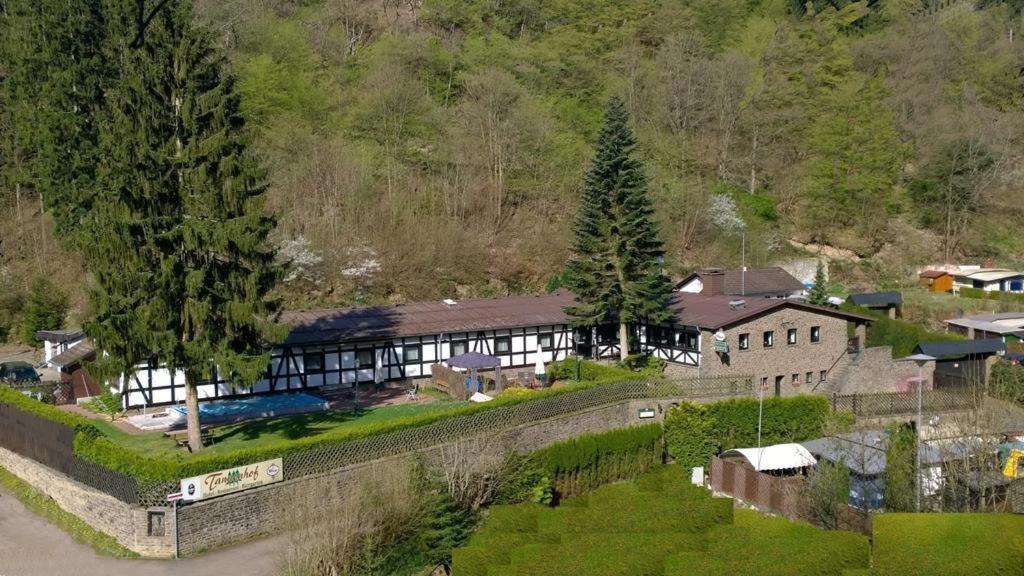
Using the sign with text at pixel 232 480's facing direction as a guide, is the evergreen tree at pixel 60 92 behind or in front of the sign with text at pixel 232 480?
behind

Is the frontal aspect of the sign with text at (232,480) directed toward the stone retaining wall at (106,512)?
no

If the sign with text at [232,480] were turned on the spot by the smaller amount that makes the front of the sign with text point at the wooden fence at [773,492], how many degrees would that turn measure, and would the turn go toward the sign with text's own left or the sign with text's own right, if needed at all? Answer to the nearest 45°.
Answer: approximately 90° to the sign with text's own left

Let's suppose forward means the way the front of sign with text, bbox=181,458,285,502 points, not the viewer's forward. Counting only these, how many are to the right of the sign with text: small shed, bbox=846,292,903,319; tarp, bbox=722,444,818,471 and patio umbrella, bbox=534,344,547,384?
0

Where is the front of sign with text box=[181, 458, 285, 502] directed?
toward the camera

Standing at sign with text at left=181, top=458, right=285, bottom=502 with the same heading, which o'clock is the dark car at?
The dark car is roughly at 5 o'clock from the sign with text.

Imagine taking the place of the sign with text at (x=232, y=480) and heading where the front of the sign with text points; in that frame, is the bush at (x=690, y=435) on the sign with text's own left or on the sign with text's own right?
on the sign with text's own left

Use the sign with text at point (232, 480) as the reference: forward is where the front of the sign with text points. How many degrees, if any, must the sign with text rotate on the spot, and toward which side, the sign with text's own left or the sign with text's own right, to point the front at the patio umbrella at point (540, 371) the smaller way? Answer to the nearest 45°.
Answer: approximately 135° to the sign with text's own left

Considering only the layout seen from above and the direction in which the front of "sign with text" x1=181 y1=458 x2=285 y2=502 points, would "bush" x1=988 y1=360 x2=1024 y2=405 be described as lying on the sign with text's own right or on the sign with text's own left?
on the sign with text's own left

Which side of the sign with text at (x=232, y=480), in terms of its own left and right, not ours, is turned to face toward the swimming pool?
back

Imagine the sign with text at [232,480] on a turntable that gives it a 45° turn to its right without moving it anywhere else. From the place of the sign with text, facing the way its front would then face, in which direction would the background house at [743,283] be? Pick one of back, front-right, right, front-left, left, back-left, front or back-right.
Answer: back

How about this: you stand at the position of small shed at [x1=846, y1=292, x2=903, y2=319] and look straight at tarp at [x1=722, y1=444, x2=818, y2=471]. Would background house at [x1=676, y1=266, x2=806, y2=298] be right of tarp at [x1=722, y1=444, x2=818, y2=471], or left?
right

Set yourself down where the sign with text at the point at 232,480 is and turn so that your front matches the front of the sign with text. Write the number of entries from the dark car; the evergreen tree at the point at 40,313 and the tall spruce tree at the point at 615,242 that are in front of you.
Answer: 0

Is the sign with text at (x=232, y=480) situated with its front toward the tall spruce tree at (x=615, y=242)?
no
